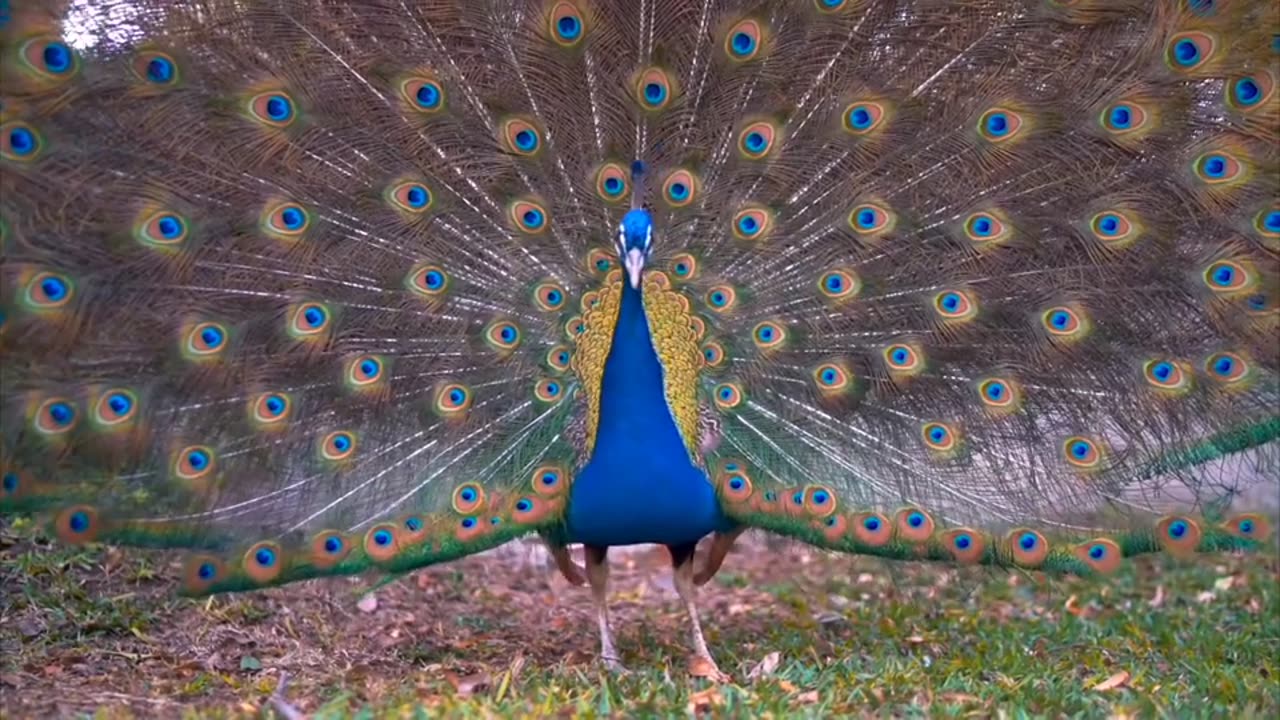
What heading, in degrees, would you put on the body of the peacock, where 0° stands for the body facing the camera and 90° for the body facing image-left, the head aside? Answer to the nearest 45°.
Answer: approximately 0°

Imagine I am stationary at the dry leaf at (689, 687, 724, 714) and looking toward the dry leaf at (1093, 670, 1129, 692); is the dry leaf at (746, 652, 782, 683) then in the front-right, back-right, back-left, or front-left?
front-left

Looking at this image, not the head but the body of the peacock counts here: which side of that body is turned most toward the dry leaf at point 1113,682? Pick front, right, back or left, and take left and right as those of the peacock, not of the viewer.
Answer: left
